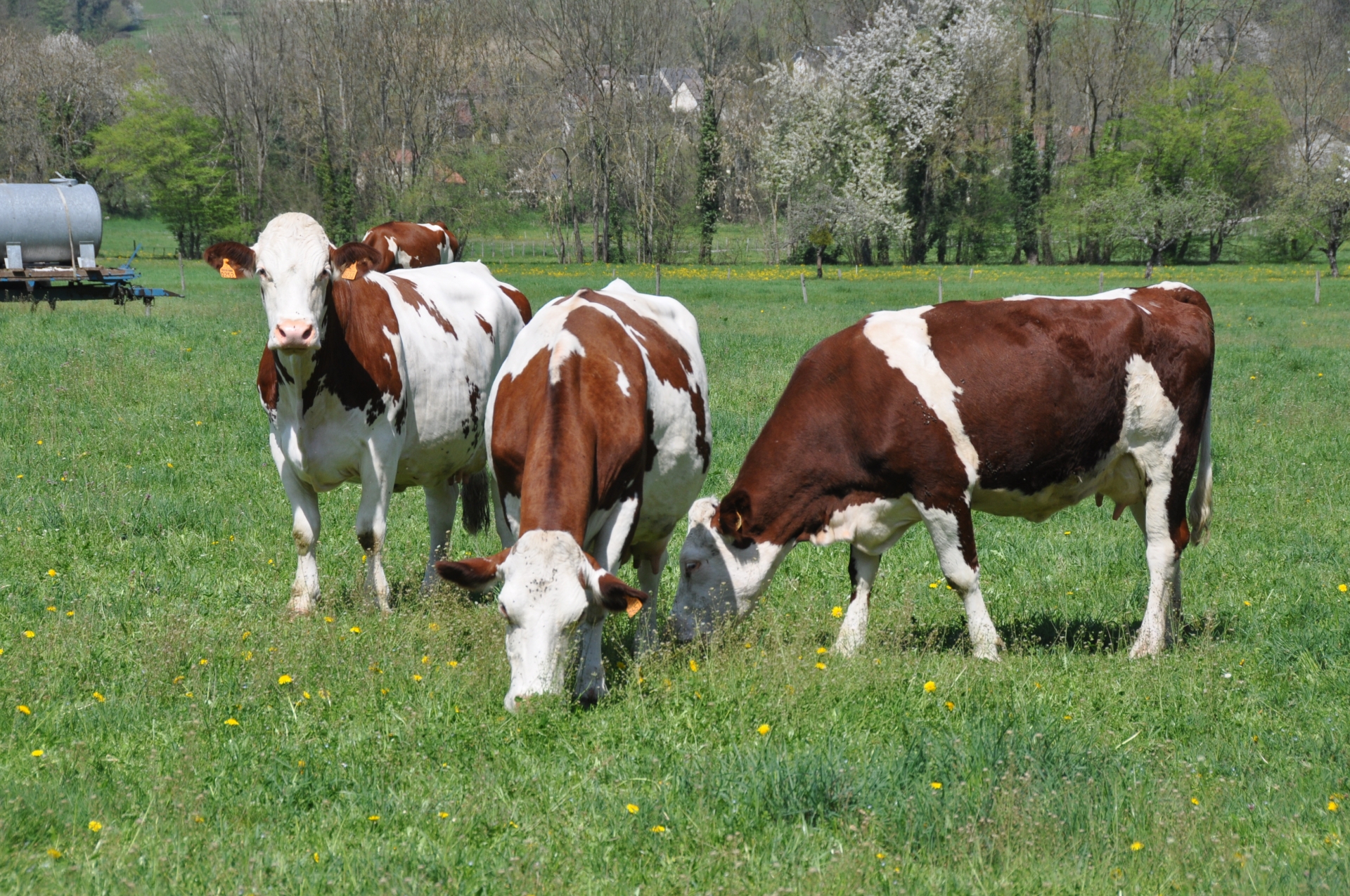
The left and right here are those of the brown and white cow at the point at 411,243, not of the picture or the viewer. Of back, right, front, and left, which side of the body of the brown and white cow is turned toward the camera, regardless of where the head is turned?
left

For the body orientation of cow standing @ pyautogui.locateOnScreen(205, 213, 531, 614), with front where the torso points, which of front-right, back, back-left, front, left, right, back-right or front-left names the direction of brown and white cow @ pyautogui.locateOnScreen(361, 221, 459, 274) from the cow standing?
back-right

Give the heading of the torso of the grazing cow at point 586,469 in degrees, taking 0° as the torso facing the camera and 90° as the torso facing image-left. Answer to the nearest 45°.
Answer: approximately 0°

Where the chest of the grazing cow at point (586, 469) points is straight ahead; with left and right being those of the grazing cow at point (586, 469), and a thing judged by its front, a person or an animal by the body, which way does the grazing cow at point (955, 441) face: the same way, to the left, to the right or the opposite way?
to the right

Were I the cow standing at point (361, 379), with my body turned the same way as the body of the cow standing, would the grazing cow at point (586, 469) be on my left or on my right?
on my left

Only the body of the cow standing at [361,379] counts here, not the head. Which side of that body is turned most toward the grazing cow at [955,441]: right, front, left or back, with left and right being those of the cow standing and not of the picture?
left

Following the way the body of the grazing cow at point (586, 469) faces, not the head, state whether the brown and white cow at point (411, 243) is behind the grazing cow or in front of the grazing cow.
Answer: behind

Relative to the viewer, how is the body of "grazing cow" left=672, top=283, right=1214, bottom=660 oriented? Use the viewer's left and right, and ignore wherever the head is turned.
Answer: facing to the left of the viewer

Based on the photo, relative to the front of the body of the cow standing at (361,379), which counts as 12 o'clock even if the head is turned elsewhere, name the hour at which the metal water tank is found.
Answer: The metal water tank is roughly at 4 o'clock from the cow standing.
